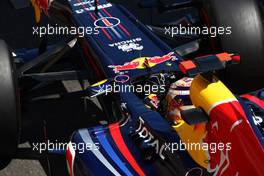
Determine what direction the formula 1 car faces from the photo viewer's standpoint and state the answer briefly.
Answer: facing away from the viewer and to the left of the viewer
